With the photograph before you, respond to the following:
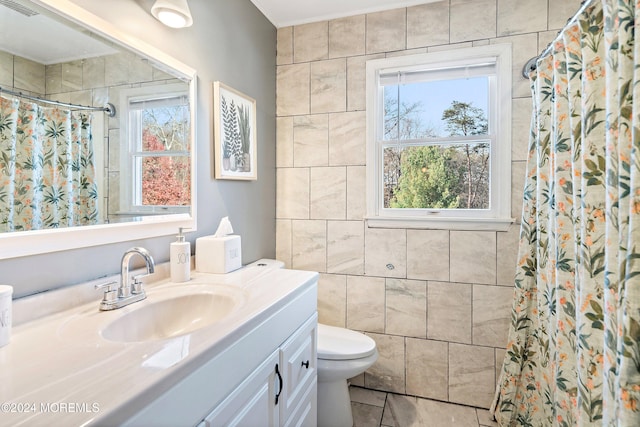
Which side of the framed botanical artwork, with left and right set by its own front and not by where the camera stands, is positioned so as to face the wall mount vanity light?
right

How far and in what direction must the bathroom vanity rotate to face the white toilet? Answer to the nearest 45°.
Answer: approximately 90° to its left

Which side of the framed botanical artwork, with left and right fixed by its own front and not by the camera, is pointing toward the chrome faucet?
right

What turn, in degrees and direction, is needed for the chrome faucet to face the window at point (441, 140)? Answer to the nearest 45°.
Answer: approximately 45° to its left

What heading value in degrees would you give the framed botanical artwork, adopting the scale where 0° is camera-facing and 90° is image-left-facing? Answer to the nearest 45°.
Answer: approximately 315°

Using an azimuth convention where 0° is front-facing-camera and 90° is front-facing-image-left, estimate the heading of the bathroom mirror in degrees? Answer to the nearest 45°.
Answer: approximately 315°
